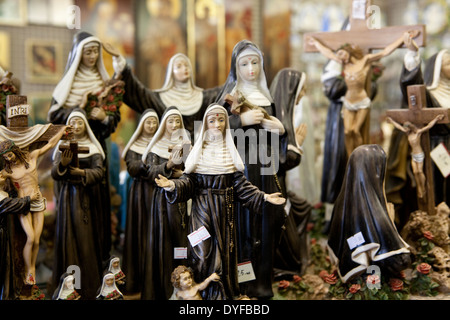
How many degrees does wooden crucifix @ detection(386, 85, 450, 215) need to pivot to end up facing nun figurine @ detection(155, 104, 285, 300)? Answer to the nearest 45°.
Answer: approximately 45° to its right

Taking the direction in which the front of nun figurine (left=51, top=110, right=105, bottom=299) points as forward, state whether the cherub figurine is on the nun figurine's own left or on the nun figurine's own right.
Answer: on the nun figurine's own left

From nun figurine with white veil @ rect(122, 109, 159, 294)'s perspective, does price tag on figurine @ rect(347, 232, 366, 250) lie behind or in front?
in front

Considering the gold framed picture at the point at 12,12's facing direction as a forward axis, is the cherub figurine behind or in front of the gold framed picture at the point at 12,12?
in front

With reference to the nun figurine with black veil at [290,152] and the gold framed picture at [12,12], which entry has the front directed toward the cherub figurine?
the gold framed picture

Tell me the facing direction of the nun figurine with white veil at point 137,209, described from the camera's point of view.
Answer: facing the viewer and to the right of the viewer

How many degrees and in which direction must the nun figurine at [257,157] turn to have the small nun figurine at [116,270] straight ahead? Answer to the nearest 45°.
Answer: approximately 90° to its right

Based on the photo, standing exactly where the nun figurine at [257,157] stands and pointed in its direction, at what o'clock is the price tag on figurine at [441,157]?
The price tag on figurine is roughly at 8 o'clock from the nun figurine.

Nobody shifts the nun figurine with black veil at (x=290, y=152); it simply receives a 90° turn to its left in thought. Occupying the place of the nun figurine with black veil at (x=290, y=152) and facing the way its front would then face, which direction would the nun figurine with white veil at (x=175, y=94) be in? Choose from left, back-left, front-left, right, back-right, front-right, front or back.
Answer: left

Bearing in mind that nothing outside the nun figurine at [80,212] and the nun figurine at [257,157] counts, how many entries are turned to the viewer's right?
0

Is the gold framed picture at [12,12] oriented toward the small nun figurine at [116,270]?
yes
